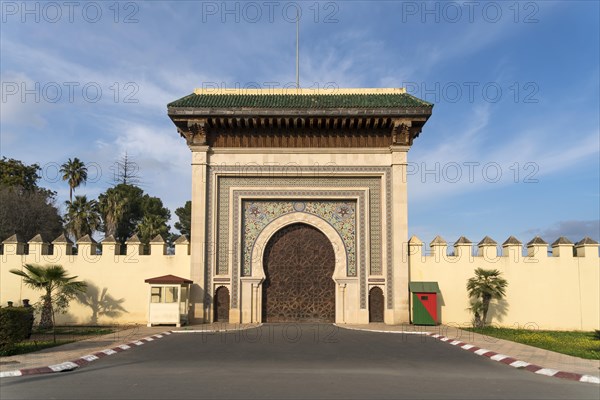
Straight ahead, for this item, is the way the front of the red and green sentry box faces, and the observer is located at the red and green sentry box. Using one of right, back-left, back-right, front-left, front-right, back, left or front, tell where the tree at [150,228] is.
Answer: back-right

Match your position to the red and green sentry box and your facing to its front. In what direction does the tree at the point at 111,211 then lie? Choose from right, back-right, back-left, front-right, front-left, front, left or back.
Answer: back-right

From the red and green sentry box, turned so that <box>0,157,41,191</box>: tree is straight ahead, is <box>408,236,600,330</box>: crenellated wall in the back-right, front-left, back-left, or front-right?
back-right

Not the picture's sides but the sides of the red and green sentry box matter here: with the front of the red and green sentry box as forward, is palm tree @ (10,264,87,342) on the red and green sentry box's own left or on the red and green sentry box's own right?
on the red and green sentry box's own right

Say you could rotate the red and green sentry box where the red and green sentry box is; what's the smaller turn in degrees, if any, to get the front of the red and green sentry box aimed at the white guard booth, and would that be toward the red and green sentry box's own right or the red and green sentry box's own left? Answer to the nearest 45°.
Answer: approximately 90° to the red and green sentry box's own right

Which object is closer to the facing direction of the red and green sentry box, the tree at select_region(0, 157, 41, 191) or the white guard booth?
the white guard booth

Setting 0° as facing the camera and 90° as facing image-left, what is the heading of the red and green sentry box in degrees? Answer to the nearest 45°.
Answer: approximately 0°

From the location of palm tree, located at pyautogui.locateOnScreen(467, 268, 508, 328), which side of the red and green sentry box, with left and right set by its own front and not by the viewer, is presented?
left

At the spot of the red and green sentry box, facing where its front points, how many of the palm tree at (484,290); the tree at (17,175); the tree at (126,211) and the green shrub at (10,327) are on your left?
1
